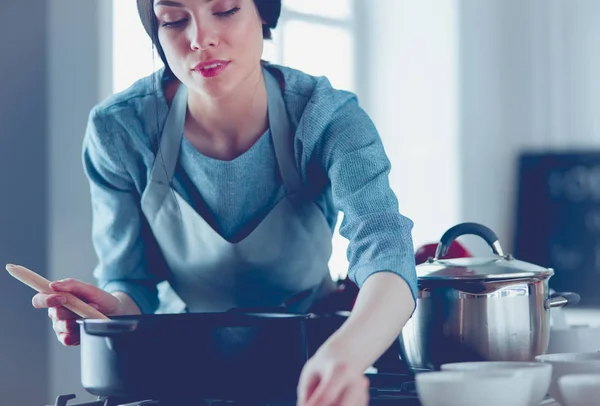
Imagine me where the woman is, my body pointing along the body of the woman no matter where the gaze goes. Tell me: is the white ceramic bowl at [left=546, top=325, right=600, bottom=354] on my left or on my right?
on my left

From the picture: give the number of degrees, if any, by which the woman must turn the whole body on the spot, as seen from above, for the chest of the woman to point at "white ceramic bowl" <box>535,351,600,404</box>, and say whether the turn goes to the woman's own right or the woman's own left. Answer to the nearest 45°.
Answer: approximately 45° to the woman's own left

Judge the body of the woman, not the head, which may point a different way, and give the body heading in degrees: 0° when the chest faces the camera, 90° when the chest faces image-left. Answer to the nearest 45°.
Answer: approximately 0°
